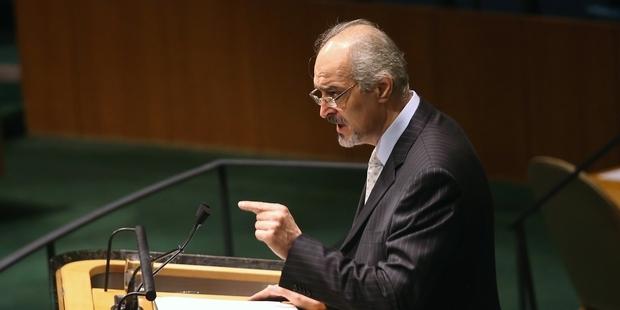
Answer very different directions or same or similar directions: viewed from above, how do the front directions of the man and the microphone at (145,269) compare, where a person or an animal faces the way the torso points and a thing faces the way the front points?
very different directions

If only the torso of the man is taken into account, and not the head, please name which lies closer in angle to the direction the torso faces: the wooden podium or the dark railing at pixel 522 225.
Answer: the wooden podium

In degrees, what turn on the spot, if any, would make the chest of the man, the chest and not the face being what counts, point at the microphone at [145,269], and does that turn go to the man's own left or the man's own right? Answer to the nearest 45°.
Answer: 0° — they already face it

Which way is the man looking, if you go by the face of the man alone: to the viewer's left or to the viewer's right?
to the viewer's left

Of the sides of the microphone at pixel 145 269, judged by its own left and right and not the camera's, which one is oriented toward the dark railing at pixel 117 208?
left

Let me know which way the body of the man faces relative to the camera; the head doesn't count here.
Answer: to the viewer's left

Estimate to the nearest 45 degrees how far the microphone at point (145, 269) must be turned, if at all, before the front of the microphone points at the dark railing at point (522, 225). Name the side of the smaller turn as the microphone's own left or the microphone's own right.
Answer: approximately 45° to the microphone's own left
